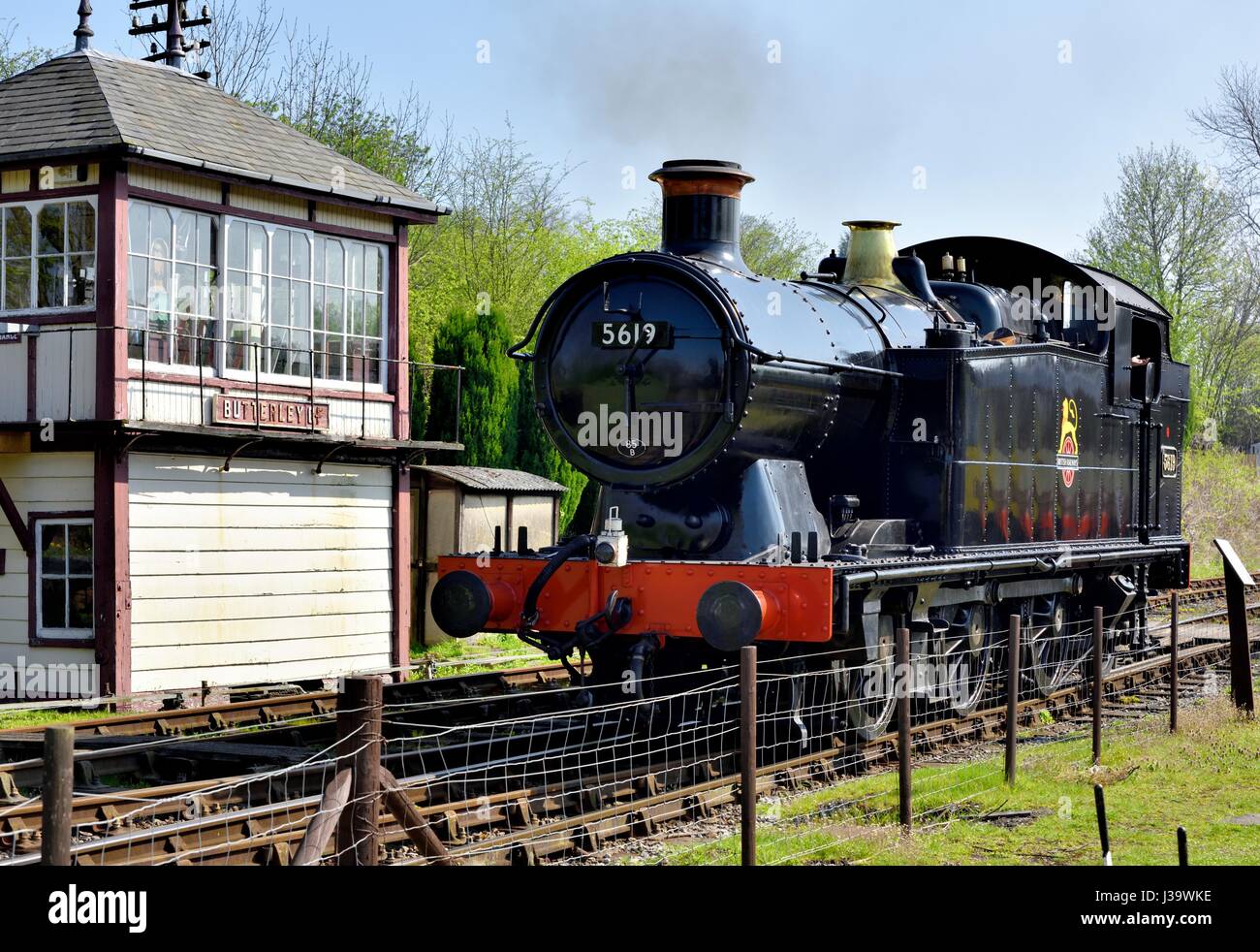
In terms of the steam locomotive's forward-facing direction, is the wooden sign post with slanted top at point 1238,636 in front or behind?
behind

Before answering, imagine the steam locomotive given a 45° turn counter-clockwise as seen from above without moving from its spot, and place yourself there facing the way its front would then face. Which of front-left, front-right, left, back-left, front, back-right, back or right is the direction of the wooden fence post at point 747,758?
front

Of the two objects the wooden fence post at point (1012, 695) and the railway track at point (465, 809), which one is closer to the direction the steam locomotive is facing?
the railway track

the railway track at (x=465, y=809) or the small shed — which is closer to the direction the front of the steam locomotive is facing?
the railway track

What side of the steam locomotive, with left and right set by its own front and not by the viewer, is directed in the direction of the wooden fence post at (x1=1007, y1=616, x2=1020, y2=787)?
left

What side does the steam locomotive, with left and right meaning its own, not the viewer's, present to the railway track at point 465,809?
front

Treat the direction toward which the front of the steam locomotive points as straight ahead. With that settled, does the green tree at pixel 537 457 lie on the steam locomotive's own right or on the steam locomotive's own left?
on the steam locomotive's own right

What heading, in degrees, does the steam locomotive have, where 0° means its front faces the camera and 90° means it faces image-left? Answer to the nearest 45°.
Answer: approximately 45°

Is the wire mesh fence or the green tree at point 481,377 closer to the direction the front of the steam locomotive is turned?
the wire mesh fence

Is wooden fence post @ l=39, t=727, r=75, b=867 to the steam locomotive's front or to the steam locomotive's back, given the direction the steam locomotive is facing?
to the front

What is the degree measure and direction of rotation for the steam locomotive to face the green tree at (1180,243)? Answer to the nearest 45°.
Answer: approximately 135° to its right

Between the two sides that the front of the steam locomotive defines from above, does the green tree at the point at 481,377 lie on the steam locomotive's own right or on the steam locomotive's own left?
on the steam locomotive's own right
